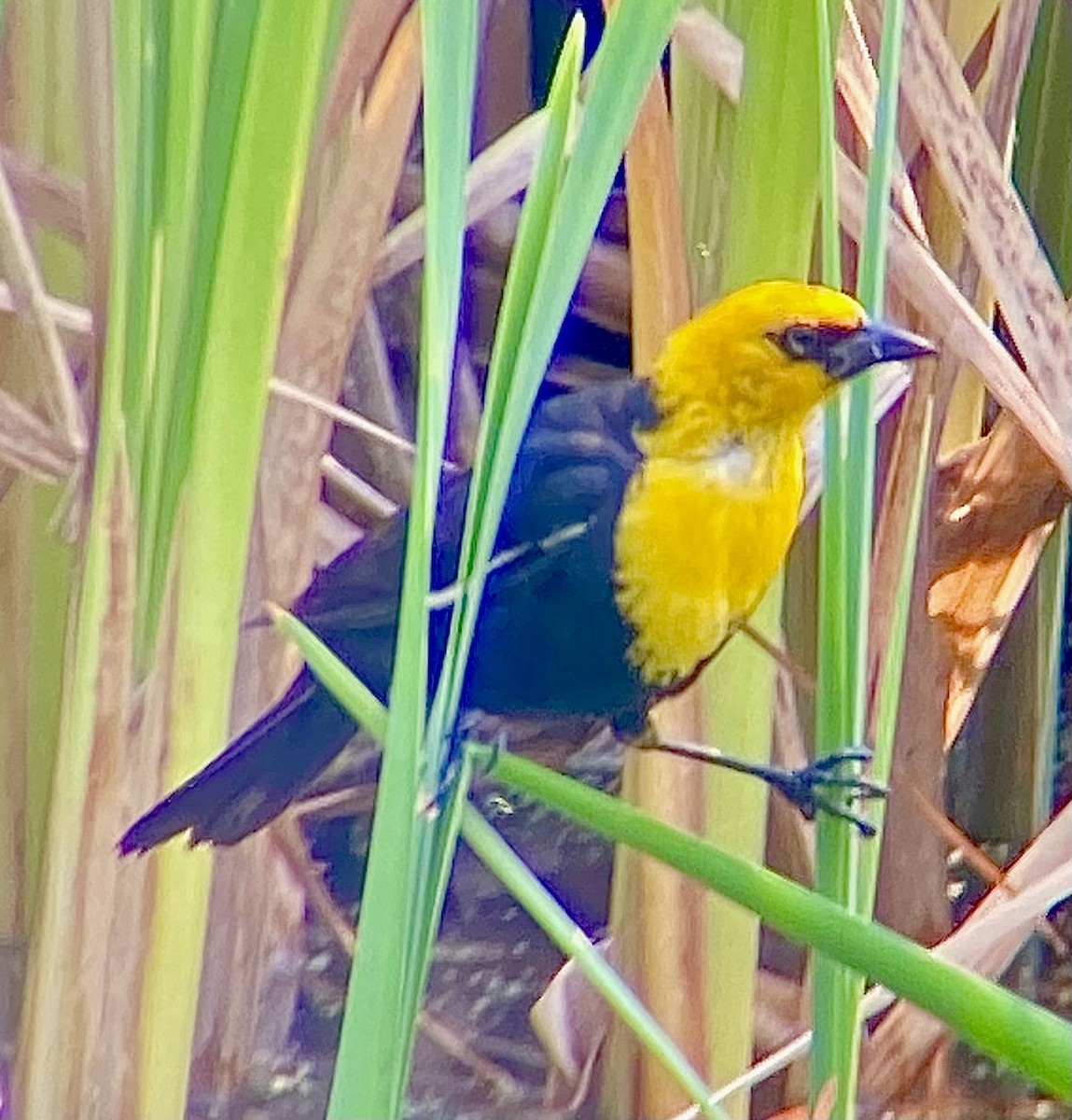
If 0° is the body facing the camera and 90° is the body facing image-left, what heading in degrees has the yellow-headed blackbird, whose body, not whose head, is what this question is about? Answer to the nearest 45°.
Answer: approximately 270°
